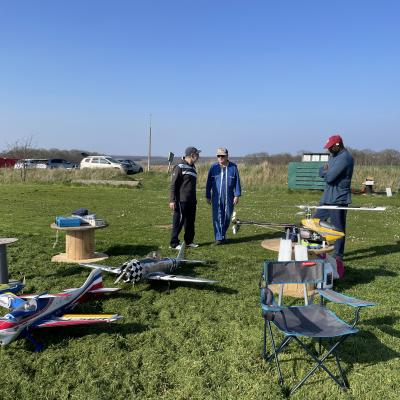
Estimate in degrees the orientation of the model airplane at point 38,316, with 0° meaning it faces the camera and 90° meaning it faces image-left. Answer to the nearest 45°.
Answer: approximately 45°

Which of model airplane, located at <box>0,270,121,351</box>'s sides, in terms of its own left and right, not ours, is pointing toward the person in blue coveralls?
back

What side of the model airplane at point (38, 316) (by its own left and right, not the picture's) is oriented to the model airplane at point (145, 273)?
back

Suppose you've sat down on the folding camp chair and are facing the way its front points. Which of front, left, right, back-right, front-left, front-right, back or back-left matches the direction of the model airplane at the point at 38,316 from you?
back-right

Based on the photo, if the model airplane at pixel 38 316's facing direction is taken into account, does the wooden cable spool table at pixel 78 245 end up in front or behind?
behind

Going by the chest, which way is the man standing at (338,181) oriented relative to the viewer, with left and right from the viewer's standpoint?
facing to the left of the viewer

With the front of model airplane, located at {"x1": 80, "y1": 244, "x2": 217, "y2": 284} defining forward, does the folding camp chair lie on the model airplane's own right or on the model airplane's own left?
on the model airplane's own left

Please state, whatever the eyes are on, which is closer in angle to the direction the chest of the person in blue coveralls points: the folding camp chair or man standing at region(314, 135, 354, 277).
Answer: the folding camp chair

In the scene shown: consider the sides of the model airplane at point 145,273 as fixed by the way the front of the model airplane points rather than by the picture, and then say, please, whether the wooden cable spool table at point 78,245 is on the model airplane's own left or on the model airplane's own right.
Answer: on the model airplane's own right

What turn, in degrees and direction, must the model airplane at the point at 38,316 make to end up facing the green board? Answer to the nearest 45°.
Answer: approximately 180°

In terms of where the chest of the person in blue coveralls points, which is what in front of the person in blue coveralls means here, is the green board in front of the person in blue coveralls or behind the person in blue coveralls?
behind

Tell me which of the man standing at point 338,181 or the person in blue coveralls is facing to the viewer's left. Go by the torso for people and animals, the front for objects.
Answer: the man standing
